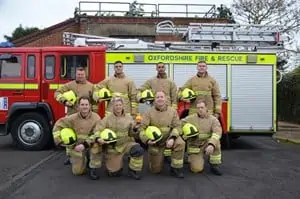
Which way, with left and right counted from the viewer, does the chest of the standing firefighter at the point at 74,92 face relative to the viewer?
facing the viewer

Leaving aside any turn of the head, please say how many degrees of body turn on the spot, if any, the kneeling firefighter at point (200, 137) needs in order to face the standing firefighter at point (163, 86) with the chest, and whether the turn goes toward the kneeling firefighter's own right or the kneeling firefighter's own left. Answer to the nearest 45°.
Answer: approximately 135° to the kneeling firefighter's own right

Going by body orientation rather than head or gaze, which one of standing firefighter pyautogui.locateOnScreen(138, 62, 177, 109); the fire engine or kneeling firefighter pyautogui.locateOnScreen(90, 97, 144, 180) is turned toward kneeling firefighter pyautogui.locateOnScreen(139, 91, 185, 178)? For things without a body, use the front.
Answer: the standing firefighter

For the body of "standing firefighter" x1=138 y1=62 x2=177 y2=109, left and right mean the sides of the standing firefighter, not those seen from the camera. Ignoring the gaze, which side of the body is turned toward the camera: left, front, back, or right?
front

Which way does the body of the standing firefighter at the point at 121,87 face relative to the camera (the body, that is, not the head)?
toward the camera

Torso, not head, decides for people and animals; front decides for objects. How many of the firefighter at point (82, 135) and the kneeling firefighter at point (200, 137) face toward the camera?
2

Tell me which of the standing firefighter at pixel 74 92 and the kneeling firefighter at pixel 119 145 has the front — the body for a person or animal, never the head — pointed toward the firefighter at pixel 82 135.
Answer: the standing firefighter

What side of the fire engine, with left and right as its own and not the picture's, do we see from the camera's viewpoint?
left

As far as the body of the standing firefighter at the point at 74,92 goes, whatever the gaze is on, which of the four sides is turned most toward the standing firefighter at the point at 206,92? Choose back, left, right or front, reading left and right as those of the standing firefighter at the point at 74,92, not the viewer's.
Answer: left

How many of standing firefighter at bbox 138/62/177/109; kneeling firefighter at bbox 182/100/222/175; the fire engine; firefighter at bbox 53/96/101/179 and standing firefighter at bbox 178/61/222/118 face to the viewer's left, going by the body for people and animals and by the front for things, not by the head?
1

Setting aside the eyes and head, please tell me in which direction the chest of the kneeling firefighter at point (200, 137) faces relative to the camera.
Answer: toward the camera
